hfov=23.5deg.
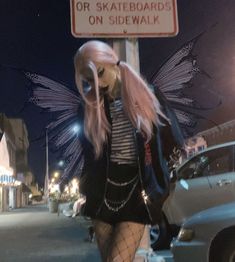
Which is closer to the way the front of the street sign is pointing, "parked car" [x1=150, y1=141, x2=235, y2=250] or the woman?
the woman

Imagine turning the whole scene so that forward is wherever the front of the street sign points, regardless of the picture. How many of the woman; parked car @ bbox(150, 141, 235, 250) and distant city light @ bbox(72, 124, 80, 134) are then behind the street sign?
1

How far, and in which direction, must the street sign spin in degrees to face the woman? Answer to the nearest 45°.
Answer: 0° — it already faces them

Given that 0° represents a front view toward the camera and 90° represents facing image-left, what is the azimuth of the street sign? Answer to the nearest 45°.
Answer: approximately 0°
